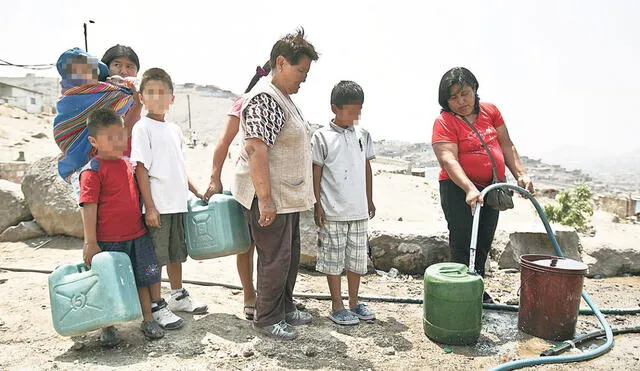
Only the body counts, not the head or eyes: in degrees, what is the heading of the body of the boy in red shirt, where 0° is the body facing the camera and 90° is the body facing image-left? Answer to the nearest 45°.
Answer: approximately 315°

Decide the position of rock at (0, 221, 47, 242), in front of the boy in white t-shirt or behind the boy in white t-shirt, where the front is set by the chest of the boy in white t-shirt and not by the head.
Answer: behind

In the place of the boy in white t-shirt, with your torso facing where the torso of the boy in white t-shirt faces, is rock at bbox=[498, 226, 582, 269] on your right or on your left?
on your left

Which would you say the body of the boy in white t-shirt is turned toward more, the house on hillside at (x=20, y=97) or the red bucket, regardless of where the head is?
the red bucket

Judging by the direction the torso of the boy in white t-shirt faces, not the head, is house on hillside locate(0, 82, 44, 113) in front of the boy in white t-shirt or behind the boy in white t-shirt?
behind

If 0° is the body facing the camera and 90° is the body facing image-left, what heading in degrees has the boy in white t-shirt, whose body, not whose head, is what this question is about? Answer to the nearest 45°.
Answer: approximately 315°

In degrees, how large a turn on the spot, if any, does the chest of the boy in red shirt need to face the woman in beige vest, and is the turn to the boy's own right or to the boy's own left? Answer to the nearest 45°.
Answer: approximately 45° to the boy's own left
